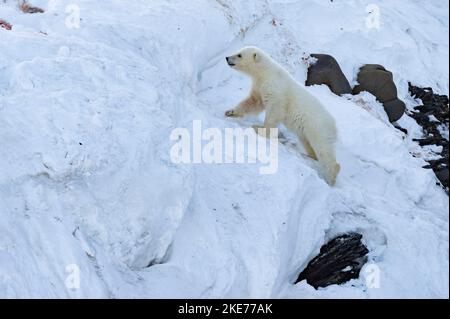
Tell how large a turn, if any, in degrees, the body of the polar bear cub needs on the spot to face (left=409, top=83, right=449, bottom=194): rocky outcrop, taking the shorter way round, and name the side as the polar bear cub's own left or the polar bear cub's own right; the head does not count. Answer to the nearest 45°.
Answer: approximately 135° to the polar bear cub's own right

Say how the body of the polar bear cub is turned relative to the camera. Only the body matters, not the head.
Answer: to the viewer's left

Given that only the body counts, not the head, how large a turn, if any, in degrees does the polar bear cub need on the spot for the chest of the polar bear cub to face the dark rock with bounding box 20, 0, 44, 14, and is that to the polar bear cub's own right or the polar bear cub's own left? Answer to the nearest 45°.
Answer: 0° — it already faces it

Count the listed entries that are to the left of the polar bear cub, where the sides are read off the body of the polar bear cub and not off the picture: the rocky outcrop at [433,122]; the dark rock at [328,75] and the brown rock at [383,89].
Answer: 0

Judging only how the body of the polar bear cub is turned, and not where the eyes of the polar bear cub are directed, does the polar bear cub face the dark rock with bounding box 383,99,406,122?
no

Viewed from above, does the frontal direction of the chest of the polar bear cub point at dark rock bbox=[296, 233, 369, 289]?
no

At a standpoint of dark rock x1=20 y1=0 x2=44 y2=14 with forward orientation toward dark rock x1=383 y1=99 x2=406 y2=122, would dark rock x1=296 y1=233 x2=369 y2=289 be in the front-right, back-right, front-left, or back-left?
front-right

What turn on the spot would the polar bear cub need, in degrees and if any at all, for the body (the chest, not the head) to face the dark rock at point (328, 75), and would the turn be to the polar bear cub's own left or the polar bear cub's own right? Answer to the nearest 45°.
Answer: approximately 90° to the polar bear cub's own right

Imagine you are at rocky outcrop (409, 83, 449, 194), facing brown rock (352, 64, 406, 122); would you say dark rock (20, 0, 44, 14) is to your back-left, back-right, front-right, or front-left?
front-left
